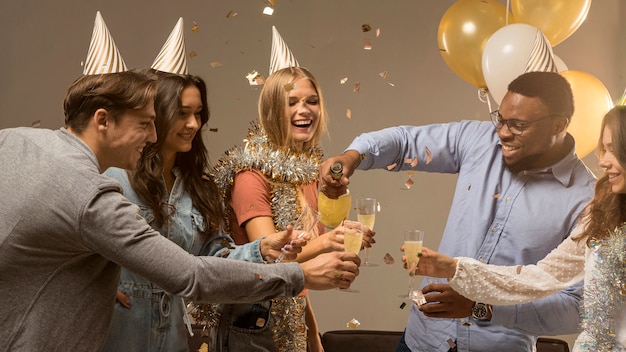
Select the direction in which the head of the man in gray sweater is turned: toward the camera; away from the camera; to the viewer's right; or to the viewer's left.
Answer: to the viewer's right

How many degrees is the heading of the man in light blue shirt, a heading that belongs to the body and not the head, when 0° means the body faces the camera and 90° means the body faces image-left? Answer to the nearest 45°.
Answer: approximately 45°
